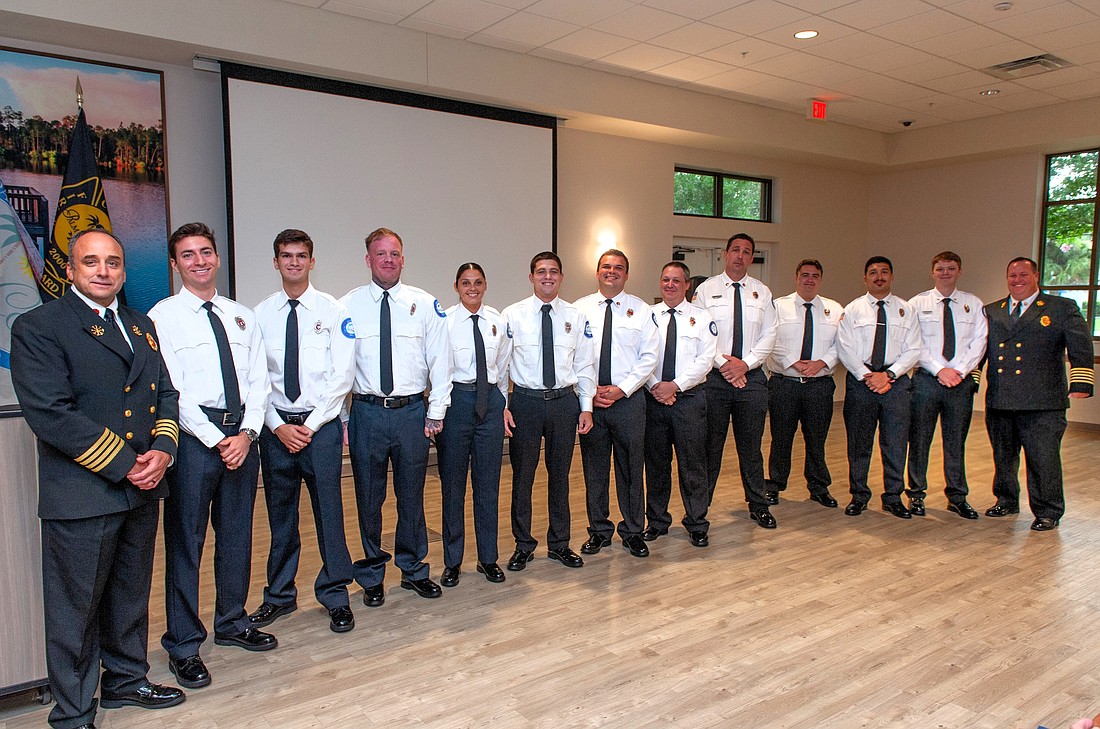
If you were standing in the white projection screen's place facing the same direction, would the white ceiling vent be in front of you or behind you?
in front

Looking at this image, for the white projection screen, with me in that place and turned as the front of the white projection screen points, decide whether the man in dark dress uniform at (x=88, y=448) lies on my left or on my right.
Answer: on my right

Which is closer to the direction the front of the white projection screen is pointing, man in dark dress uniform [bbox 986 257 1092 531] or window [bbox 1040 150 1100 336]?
the man in dark dress uniform

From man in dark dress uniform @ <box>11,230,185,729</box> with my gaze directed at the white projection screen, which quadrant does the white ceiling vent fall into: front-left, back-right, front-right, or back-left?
front-right

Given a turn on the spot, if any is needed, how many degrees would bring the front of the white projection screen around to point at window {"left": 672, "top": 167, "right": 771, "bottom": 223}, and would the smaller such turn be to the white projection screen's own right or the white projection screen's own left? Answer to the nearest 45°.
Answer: approximately 90° to the white projection screen's own left

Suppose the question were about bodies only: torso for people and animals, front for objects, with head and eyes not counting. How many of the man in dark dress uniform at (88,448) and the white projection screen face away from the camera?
0

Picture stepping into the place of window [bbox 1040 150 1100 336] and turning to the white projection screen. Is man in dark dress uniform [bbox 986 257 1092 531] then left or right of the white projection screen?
left

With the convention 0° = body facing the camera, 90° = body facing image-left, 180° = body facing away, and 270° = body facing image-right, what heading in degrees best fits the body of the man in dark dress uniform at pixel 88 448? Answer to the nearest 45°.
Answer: approximately 315°

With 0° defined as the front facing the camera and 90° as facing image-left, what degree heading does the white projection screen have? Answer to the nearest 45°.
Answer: approximately 315°

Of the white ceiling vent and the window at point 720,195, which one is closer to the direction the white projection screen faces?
the white ceiling vent

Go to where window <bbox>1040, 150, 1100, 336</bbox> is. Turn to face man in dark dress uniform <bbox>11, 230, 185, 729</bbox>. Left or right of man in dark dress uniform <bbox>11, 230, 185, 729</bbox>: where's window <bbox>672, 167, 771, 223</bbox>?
right

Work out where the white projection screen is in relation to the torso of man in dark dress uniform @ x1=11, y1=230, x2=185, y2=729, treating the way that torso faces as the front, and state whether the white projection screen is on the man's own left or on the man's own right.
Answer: on the man's own left
